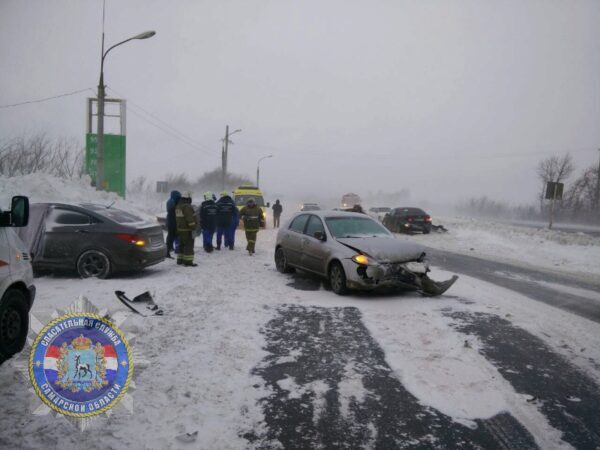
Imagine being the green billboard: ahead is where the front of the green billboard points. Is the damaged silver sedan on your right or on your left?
on your left

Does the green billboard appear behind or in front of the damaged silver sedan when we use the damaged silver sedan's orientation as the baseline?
behind

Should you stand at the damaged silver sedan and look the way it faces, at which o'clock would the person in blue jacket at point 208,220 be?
The person in blue jacket is roughly at 6 o'clock from the damaged silver sedan.

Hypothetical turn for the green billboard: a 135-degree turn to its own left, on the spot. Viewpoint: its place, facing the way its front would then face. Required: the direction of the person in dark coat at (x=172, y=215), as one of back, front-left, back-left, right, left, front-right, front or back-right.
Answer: right

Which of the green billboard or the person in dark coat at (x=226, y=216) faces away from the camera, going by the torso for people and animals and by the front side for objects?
the person in dark coat

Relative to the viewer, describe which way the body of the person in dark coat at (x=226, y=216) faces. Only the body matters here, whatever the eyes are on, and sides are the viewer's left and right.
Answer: facing away from the viewer

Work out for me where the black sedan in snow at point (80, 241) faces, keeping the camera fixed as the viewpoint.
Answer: facing away from the viewer and to the left of the viewer

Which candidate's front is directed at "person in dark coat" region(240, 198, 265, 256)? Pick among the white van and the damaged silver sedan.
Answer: the white van
